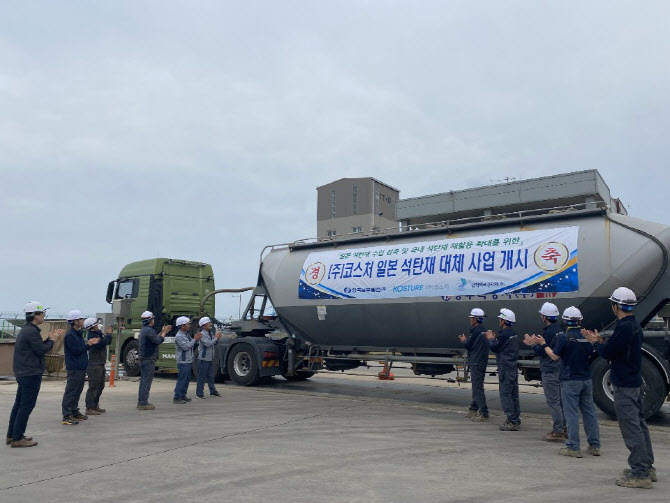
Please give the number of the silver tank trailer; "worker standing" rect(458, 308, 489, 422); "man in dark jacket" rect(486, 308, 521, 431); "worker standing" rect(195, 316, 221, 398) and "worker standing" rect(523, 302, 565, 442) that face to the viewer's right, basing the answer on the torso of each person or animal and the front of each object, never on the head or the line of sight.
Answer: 1

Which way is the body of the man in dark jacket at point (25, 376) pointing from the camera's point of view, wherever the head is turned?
to the viewer's right

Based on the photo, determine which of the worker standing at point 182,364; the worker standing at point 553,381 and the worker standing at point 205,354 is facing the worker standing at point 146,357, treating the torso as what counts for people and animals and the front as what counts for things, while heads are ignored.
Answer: the worker standing at point 553,381

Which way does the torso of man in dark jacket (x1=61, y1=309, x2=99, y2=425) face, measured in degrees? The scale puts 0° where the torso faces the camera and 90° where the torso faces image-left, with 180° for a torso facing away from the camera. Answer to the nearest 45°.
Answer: approximately 270°

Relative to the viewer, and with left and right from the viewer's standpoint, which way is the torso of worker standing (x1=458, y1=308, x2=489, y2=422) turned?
facing to the left of the viewer

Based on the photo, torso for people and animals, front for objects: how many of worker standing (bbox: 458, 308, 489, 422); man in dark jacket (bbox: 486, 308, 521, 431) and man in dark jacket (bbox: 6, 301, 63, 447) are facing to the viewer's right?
1

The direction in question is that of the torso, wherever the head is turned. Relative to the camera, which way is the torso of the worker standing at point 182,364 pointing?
to the viewer's right

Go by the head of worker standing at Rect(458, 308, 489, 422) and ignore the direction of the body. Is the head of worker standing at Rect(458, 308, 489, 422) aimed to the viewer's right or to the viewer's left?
to the viewer's left

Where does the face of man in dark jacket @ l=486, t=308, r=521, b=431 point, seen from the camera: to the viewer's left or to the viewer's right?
to the viewer's left

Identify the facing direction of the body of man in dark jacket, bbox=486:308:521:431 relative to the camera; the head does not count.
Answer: to the viewer's left

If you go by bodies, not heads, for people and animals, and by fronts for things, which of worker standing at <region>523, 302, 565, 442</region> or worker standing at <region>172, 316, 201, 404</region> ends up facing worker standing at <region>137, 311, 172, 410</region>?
worker standing at <region>523, 302, 565, 442</region>

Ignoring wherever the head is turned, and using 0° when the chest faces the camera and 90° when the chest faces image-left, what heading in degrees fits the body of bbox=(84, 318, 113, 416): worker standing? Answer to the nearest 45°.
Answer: approximately 270°

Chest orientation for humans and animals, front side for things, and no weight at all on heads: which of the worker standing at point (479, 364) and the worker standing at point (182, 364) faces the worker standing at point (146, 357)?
the worker standing at point (479, 364)

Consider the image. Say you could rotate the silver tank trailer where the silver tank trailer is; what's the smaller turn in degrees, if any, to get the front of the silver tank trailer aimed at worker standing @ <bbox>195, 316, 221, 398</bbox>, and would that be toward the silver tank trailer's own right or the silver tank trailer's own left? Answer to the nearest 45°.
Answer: approximately 45° to the silver tank trailer's own left

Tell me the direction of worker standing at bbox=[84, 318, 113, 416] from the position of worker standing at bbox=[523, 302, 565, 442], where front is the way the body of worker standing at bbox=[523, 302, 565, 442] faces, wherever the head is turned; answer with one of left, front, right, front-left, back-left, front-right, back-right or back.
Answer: front

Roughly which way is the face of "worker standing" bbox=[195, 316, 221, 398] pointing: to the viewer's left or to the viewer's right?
to the viewer's right

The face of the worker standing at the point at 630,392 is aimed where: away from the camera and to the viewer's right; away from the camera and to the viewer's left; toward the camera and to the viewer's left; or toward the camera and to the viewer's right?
away from the camera and to the viewer's left
